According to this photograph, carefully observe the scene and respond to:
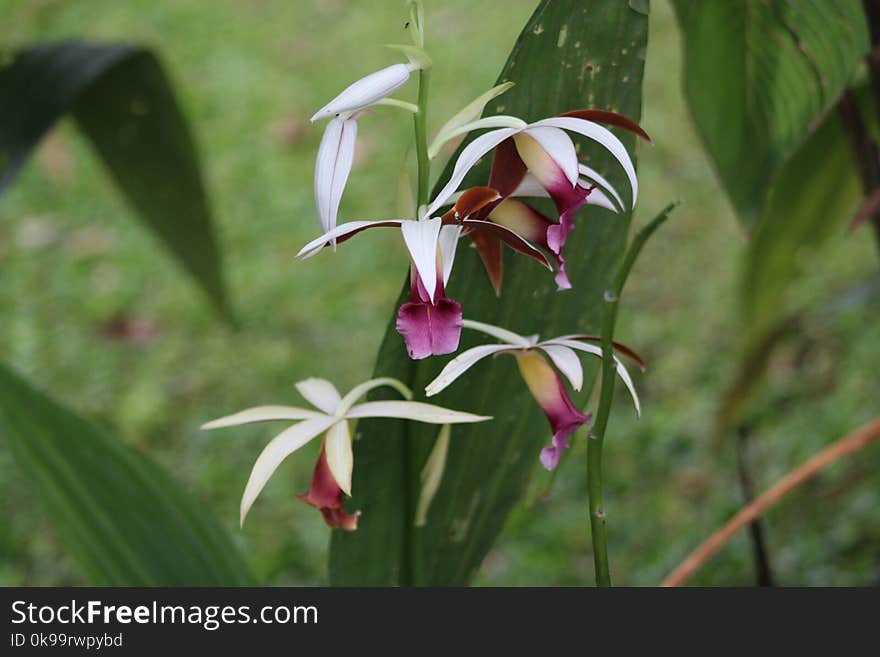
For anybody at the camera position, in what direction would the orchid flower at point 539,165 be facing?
facing to the right of the viewer

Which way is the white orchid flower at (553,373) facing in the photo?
to the viewer's right

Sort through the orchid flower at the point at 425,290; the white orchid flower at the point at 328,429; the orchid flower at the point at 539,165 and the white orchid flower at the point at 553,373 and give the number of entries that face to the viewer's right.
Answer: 2

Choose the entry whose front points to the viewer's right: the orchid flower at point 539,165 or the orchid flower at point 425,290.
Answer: the orchid flower at point 539,165
